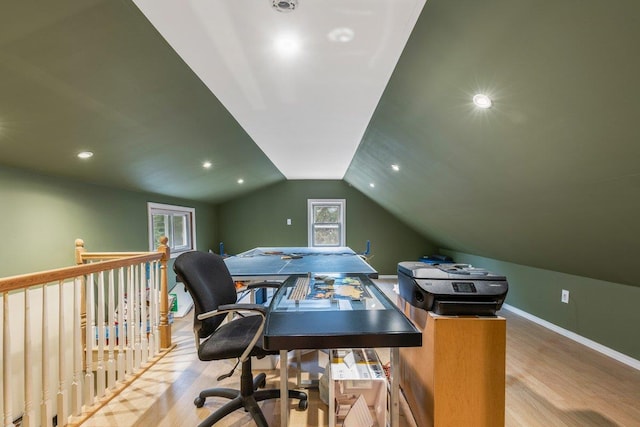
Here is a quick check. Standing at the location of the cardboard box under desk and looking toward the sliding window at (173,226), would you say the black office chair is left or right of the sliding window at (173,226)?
left
